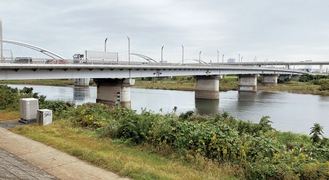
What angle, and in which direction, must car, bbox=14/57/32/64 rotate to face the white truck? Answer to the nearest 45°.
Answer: approximately 135° to its right

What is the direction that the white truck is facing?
to the viewer's left

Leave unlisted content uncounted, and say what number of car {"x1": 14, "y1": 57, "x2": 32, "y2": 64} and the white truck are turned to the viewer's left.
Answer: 2

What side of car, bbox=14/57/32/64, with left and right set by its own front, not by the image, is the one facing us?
left

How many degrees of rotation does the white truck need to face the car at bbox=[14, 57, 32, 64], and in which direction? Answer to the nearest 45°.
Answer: approximately 45° to its left
